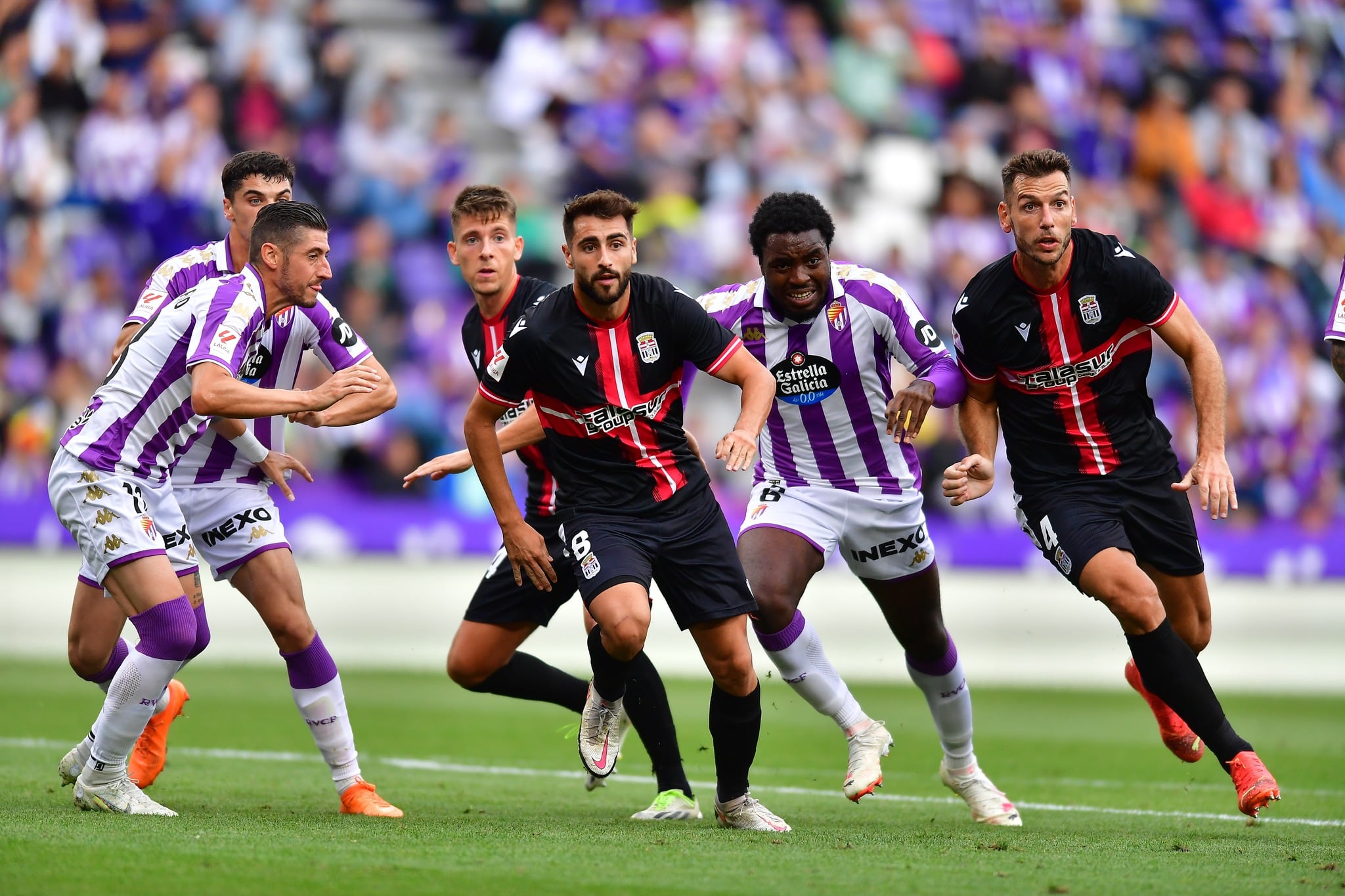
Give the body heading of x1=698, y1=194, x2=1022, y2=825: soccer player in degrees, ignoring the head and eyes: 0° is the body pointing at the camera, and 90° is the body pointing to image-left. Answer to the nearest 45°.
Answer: approximately 0°

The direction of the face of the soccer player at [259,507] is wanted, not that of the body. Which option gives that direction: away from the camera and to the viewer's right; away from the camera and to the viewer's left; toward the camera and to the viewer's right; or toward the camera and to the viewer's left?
toward the camera and to the viewer's right

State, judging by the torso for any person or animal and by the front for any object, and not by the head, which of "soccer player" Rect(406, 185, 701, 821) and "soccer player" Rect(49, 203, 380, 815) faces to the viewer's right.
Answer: "soccer player" Rect(49, 203, 380, 815)

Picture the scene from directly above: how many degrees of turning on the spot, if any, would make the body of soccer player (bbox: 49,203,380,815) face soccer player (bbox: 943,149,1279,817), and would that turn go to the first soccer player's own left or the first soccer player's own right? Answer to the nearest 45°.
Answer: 0° — they already face them

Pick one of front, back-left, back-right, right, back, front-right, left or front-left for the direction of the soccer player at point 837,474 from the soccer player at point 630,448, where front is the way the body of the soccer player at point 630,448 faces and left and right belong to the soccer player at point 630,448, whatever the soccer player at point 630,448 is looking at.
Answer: back-left

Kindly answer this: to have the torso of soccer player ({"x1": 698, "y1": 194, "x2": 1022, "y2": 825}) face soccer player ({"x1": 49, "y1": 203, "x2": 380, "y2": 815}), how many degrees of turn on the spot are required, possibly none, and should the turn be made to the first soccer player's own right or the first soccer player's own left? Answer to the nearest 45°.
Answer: approximately 45° to the first soccer player's own right

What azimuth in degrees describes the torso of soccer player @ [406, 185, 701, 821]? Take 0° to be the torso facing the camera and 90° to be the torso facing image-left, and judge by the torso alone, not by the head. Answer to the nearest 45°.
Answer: approximately 45°

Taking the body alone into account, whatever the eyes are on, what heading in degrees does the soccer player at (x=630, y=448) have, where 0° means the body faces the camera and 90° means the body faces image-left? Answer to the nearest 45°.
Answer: approximately 0°
